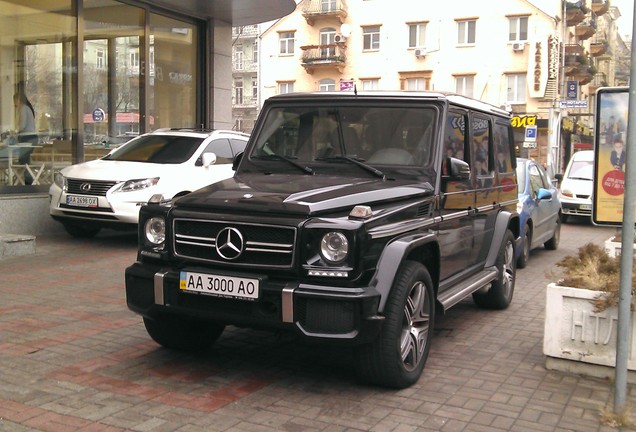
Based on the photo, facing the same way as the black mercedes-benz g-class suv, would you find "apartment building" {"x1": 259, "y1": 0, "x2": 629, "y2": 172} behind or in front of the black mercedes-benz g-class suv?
behind

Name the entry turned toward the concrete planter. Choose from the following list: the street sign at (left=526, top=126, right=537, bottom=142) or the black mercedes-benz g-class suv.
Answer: the street sign

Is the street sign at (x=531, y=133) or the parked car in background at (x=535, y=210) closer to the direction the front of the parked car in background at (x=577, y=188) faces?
the parked car in background

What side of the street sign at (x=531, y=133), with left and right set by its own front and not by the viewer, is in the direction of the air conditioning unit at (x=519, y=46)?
back

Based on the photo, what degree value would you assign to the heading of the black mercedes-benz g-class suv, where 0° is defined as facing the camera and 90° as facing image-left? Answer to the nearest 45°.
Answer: approximately 45°

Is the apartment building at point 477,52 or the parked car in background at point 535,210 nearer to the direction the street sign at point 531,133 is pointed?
the parked car in background

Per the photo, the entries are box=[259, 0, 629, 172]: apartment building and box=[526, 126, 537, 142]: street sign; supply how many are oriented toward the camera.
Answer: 2

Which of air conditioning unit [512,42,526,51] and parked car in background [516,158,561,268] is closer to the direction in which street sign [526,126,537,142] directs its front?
the parked car in background

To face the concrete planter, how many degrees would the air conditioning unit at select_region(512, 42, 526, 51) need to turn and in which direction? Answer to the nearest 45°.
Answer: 0° — it already faces it

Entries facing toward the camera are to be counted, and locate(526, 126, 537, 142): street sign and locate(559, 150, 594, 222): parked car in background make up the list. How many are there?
2
